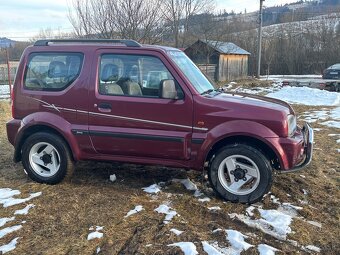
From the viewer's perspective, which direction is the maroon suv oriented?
to the viewer's right

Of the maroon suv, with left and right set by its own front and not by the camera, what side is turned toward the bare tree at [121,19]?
left

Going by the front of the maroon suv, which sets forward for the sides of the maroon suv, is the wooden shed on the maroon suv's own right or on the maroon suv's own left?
on the maroon suv's own left
